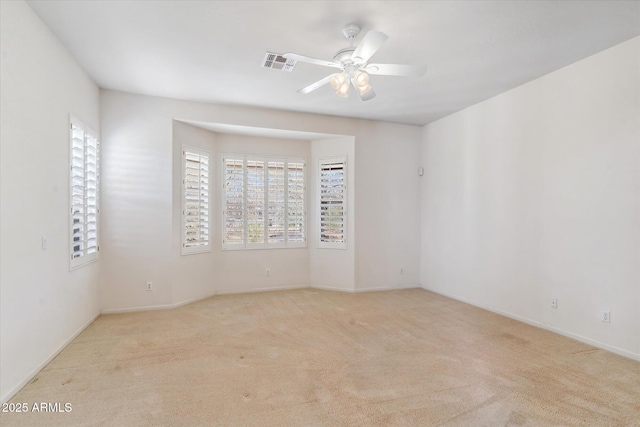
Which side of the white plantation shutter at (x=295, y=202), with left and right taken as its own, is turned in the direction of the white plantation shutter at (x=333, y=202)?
left

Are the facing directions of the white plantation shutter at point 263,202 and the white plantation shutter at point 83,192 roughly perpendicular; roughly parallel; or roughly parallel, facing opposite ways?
roughly perpendicular

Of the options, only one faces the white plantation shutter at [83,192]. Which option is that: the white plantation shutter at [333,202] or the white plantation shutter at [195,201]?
the white plantation shutter at [333,202]

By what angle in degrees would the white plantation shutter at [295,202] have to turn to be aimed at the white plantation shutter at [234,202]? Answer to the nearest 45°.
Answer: approximately 90° to its right

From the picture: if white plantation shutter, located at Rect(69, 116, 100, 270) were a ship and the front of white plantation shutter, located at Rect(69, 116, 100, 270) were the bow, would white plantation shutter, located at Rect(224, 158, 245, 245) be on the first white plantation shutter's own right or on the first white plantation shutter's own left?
on the first white plantation shutter's own left

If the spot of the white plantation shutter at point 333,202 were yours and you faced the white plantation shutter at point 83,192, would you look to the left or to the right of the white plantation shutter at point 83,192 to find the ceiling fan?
left

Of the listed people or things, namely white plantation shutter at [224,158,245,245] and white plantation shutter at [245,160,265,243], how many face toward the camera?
2

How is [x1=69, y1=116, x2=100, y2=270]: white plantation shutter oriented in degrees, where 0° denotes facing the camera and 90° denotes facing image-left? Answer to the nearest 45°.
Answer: approximately 315°

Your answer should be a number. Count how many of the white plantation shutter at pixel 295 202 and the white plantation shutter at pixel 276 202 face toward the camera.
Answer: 2

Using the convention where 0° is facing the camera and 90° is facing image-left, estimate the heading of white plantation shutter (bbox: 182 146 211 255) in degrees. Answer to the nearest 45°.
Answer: approximately 315°
